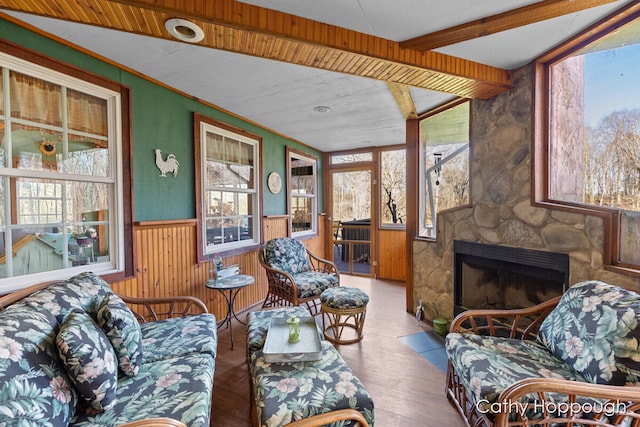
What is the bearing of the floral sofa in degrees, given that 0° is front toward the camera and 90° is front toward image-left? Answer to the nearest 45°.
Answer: approximately 270°

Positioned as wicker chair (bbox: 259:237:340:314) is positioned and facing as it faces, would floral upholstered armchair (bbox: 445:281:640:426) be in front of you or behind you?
in front

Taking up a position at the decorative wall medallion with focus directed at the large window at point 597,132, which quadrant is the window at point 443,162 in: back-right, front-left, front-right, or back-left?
front-left

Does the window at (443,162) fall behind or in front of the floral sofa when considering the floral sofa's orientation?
in front

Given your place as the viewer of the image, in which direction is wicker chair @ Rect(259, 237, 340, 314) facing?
facing the viewer and to the right of the viewer

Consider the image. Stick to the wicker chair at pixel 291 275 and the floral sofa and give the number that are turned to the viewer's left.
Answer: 0

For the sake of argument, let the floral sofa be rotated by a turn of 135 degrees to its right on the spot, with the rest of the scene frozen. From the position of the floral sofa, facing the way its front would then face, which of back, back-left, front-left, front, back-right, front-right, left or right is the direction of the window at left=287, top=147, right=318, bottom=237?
back

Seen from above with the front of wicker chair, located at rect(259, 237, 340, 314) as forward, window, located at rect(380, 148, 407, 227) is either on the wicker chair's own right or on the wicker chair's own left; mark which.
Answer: on the wicker chair's own left

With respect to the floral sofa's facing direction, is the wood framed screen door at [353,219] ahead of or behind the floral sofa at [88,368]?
ahead

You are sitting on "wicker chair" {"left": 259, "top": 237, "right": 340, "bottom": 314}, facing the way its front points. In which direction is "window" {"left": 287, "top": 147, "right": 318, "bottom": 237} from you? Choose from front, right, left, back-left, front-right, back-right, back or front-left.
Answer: back-left

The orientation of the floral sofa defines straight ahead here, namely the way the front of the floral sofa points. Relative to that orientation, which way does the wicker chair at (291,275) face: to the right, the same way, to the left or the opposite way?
to the right

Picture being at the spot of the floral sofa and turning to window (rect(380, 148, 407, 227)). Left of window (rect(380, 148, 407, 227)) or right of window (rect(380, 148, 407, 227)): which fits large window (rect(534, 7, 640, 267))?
right

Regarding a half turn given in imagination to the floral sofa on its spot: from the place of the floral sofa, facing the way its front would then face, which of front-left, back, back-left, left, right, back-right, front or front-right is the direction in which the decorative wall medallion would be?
back-right
